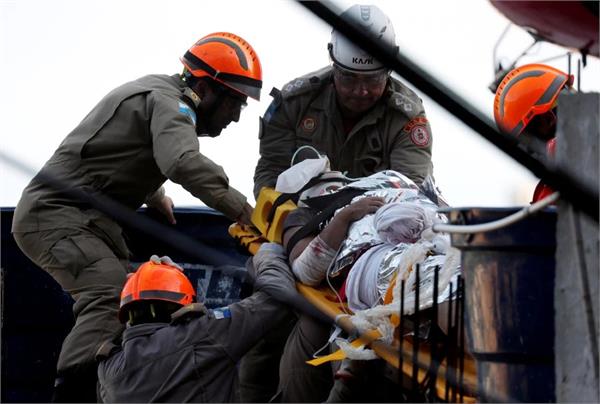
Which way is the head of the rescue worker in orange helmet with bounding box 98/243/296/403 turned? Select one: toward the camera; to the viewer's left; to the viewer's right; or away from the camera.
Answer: away from the camera

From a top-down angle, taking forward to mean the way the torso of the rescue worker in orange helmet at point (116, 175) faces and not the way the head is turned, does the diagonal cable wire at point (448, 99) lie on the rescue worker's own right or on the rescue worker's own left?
on the rescue worker's own right

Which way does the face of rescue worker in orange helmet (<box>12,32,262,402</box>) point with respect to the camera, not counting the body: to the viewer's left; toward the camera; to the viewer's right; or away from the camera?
to the viewer's right

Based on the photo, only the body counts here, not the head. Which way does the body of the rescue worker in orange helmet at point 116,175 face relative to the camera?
to the viewer's right
